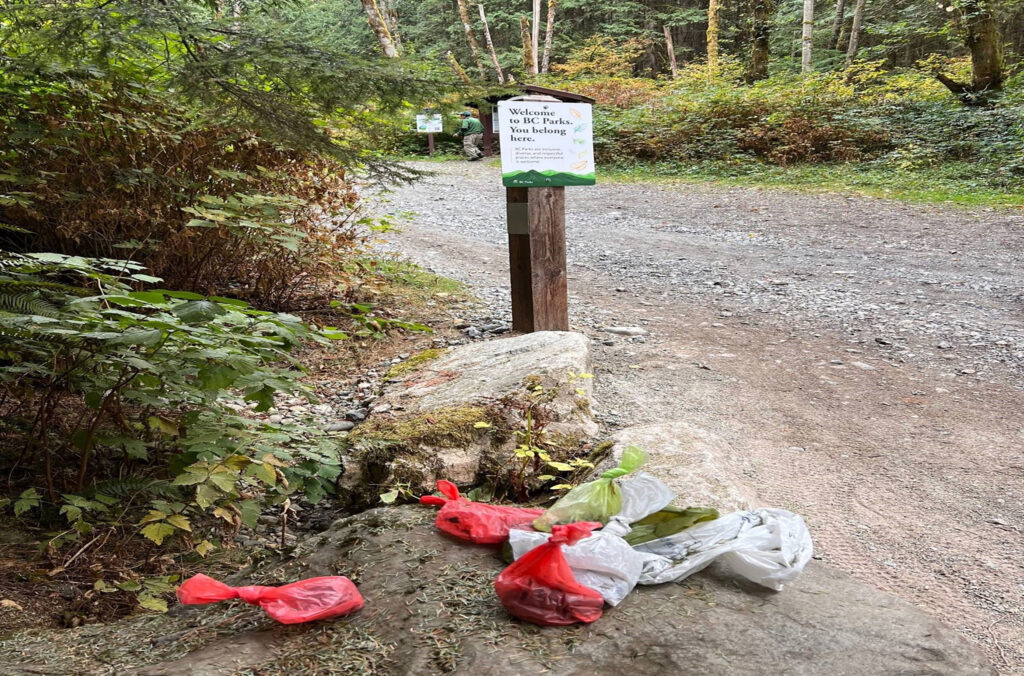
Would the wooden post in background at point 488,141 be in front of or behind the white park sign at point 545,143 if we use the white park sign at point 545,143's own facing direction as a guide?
behind

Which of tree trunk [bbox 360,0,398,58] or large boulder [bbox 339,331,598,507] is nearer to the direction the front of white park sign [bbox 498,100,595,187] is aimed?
the large boulder

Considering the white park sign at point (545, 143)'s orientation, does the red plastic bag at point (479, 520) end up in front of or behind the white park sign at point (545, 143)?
in front

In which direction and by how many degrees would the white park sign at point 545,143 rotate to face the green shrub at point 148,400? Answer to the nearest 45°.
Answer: approximately 45° to its right

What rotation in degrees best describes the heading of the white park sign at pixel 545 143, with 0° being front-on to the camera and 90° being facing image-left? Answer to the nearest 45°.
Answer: approximately 0°

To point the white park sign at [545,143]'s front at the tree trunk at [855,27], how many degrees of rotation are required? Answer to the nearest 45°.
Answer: approximately 135° to its left

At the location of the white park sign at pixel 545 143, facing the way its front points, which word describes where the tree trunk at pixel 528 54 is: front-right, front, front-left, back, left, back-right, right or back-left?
back

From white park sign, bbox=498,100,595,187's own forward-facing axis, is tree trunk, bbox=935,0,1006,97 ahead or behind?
behind

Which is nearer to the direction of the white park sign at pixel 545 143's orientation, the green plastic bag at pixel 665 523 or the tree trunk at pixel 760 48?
the green plastic bag

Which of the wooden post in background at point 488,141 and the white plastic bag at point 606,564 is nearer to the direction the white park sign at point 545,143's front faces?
the white plastic bag

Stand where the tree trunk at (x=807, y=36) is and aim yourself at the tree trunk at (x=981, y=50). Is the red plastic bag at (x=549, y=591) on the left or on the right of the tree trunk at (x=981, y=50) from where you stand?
right

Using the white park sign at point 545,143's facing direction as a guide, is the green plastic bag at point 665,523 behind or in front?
in front

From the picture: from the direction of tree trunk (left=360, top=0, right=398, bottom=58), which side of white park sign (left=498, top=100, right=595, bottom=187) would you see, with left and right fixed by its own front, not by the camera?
back

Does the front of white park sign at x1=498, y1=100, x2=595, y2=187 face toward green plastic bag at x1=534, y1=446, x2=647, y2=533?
yes

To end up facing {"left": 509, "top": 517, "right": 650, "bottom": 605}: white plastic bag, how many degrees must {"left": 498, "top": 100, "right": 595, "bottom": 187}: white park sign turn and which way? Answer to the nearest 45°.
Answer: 0° — it already faces it

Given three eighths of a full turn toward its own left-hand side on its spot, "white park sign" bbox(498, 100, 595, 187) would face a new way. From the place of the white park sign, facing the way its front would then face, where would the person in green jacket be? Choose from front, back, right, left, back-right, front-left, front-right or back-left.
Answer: front-left
